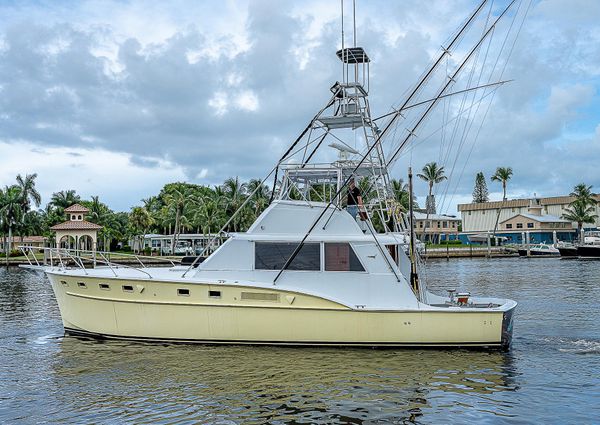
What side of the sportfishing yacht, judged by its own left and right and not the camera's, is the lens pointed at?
left
